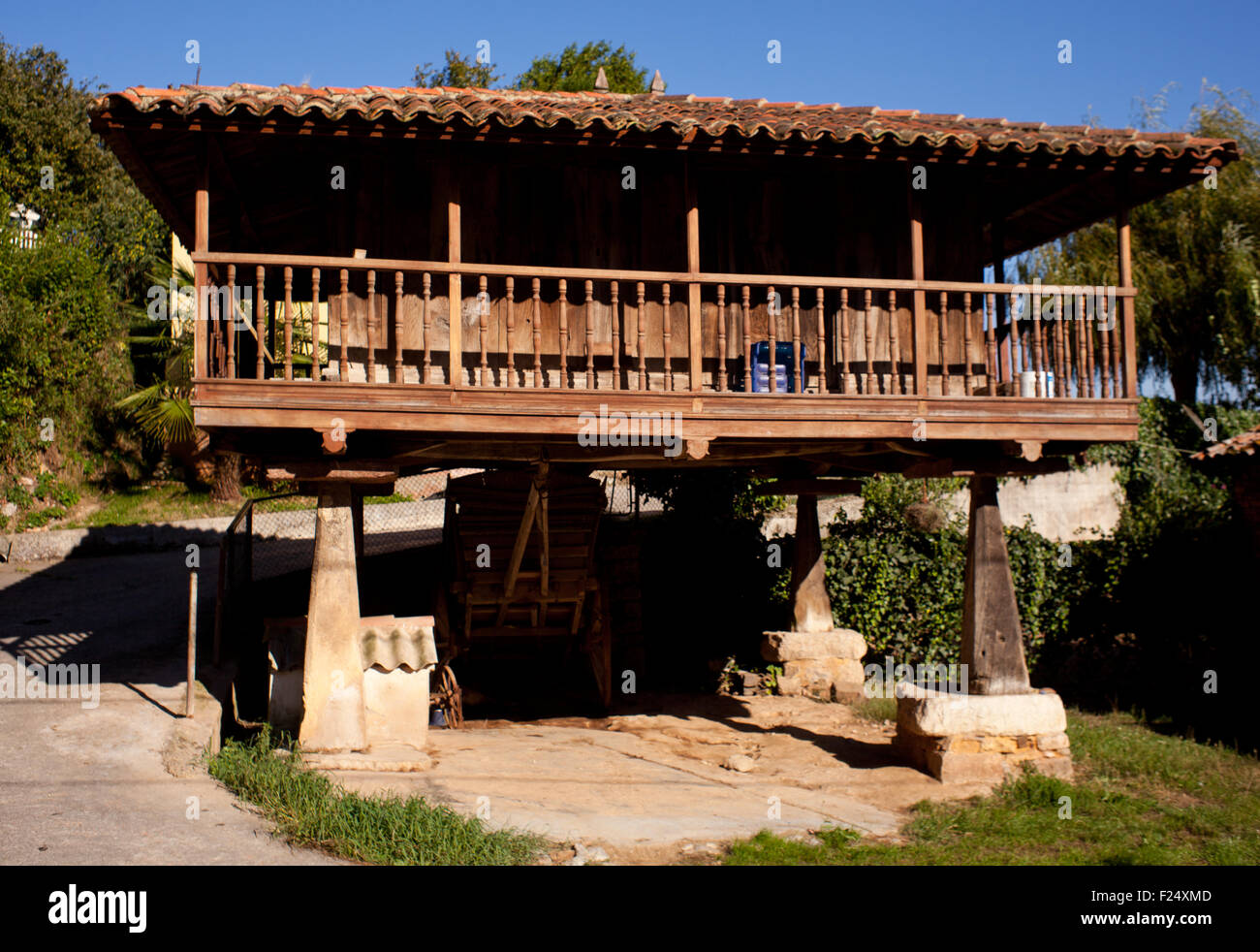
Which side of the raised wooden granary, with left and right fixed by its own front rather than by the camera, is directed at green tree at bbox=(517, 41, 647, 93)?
back

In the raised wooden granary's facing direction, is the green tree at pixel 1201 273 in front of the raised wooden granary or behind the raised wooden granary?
behind

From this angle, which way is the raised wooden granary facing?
toward the camera

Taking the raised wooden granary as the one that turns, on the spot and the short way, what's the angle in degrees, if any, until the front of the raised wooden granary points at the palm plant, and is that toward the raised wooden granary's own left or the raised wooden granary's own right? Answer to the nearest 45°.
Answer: approximately 135° to the raised wooden granary's own right

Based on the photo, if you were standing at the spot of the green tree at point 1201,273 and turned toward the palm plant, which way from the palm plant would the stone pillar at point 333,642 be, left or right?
left
